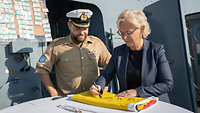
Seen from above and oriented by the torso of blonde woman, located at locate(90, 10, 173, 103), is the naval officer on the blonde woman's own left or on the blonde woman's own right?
on the blonde woman's own right

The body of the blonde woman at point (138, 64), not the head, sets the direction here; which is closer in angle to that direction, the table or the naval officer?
the table

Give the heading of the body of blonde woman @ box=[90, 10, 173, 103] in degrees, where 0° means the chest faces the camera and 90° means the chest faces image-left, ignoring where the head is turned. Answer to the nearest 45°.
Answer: approximately 45°

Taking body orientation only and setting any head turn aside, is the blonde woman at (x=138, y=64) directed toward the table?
yes
